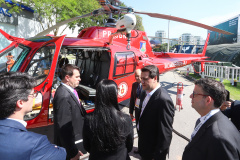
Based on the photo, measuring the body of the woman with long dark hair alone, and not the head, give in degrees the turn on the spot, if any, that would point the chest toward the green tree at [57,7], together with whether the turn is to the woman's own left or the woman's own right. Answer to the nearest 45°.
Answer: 0° — they already face it

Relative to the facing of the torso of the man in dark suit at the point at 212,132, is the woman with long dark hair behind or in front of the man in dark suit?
in front

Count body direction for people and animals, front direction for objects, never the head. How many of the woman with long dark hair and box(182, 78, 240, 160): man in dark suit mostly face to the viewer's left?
1

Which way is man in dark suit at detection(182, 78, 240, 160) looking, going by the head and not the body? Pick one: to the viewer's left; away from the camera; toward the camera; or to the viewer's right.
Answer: to the viewer's left

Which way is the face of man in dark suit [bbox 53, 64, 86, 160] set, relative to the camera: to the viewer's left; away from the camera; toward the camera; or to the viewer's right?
to the viewer's right

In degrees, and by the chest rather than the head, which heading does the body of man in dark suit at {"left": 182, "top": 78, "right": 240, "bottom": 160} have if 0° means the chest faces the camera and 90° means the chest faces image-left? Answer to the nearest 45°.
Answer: approximately 90°

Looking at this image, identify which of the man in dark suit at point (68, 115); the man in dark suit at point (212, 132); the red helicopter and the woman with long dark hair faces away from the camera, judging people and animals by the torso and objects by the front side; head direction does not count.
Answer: the woman with long dark hair

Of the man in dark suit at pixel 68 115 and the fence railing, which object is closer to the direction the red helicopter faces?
the man in dark suit

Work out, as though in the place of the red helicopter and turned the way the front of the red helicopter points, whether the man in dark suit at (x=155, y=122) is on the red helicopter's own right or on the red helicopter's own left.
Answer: on the red helicopter's own left

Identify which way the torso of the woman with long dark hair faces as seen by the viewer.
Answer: away from the camera
